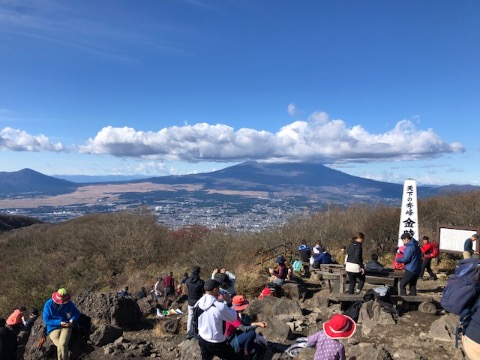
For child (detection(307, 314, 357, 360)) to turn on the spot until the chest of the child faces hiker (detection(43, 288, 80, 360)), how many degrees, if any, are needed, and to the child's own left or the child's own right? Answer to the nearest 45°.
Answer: approximately 90° to the child's own left

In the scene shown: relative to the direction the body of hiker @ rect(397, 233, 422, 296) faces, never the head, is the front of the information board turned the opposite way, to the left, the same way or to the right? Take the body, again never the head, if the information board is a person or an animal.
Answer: to the left

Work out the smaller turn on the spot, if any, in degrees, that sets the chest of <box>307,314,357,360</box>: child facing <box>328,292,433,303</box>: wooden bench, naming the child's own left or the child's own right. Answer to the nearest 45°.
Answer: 0° — they already face it

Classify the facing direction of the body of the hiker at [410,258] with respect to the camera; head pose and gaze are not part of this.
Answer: to the viewer's left

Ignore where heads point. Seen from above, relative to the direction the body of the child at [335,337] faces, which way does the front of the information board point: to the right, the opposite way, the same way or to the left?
the opposite way

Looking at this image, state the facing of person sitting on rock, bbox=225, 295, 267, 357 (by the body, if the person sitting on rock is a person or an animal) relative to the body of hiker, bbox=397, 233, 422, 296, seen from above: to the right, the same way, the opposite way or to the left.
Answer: the opposite way

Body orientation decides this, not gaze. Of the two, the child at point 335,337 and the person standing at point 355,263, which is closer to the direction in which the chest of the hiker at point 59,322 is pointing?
the child

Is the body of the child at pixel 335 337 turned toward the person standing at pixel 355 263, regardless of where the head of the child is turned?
yes

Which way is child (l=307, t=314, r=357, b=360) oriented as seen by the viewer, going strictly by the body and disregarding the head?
away from the camera

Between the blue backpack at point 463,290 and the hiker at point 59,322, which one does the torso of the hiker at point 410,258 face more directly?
the hiker

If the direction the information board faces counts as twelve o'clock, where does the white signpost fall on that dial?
The white signpost is roughly at 2 o'clock from the information board.
